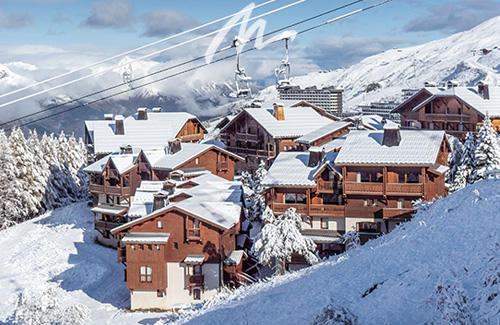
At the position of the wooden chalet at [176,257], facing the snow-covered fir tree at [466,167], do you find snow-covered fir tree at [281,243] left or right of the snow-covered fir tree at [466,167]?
right

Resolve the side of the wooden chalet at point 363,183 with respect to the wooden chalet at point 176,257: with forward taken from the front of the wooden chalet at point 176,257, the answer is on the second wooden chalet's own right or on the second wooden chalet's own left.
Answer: on the second wooden chalet's own left

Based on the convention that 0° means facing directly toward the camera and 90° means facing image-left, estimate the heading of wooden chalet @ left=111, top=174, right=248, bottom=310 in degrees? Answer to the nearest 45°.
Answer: approximately 0°

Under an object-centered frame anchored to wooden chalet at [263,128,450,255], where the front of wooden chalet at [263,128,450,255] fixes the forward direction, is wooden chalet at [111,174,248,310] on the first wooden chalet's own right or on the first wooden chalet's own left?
on the first wooden chalet's own right

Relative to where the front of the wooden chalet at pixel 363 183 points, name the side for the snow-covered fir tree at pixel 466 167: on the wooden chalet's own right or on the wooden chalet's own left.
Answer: on the wooden chalet's own left

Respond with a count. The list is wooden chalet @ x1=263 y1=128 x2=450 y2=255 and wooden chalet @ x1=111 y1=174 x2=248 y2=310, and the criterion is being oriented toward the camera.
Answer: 2

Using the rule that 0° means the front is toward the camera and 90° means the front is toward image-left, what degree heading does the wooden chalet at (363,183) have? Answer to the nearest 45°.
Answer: approximately 0°
